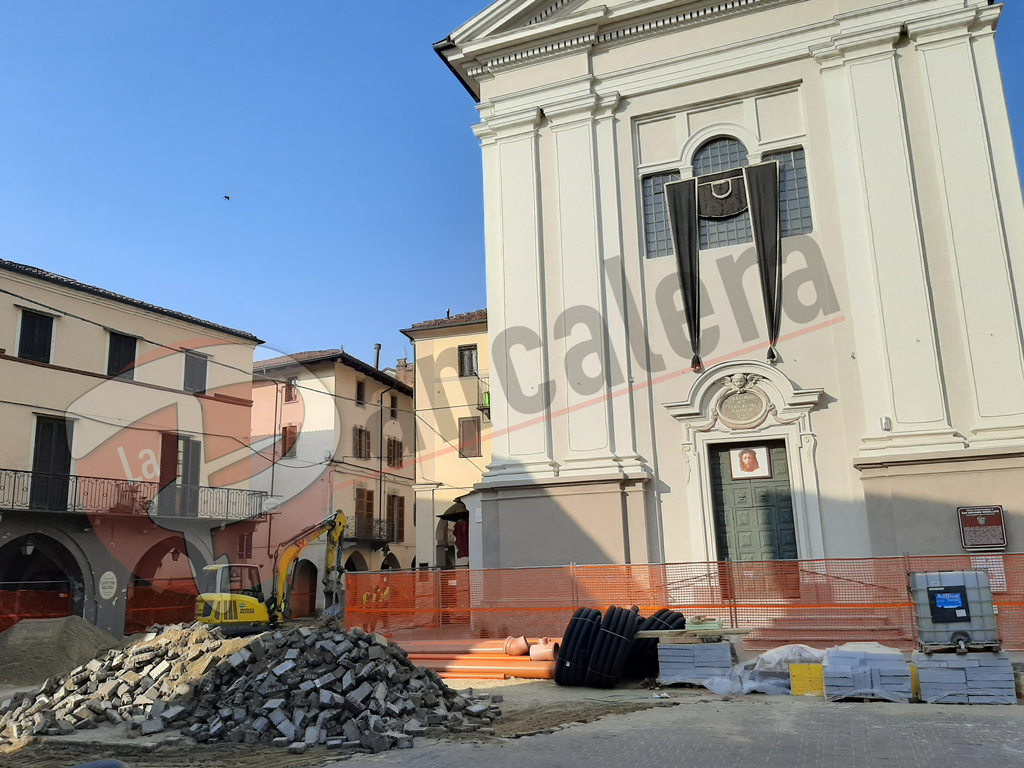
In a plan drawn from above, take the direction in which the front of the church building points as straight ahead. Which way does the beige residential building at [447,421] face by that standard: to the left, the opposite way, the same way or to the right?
the same way

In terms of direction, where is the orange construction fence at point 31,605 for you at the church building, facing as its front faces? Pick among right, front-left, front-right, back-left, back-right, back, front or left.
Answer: right

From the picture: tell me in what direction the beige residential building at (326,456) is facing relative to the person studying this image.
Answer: facing the viewer and to the right of the viewer

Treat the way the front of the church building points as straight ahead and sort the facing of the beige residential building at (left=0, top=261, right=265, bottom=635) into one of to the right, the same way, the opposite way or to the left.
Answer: to the left

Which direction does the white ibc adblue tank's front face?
toward the camera

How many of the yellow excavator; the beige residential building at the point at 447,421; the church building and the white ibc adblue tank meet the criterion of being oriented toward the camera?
3

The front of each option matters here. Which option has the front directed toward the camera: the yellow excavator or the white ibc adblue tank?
the white ibc adblue tank

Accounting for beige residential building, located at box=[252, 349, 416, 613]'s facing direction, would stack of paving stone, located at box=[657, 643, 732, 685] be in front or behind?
in front

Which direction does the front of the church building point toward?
toward the camera

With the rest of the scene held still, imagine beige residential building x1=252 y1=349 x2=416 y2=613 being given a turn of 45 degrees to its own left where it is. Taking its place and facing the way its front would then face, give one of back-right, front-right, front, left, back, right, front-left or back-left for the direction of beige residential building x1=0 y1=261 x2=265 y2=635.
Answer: back-right

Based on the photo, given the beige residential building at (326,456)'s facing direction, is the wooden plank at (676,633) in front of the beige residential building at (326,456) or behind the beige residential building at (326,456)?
in front

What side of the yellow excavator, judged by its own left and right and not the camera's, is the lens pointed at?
right

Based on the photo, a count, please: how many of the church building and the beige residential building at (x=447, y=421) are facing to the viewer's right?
0

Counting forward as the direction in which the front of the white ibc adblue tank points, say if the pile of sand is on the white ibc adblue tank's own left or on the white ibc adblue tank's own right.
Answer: on the white ibc adblue tank's own right

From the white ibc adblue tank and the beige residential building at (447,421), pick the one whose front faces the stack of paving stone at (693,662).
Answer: the beige residential building

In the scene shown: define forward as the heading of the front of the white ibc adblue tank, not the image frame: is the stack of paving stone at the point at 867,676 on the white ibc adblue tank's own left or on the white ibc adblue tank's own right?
on the white ibc adblue tank's own right

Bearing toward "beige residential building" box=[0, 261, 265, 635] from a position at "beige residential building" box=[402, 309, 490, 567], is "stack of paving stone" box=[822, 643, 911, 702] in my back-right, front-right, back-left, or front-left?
front-left

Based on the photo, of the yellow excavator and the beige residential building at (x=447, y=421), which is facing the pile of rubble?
the beige residential building

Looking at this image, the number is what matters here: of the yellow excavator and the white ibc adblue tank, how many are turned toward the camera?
1
